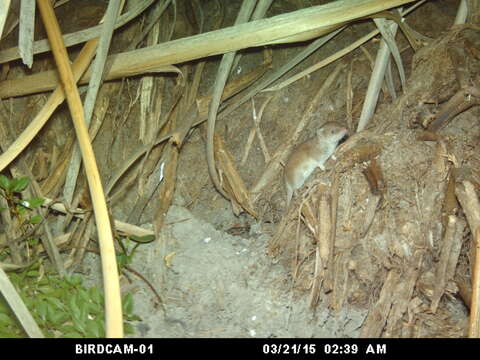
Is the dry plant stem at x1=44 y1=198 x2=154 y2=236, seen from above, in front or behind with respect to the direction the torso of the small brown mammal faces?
behind

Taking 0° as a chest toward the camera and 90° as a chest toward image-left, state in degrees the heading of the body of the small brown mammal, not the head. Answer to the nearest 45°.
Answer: approximately 270°

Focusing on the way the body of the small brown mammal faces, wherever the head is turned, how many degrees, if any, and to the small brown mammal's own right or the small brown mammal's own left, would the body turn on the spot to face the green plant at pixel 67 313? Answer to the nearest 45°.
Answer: approximately 135° to the small brown mammal's own right
